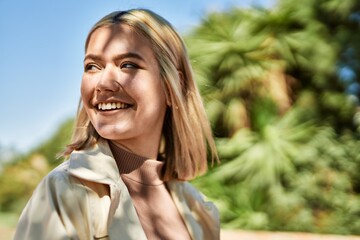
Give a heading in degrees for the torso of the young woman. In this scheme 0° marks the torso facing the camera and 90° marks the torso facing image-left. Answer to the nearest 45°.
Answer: approximately 315°

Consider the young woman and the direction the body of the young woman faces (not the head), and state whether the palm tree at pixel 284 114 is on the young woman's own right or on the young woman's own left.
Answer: on the young woman's own left
